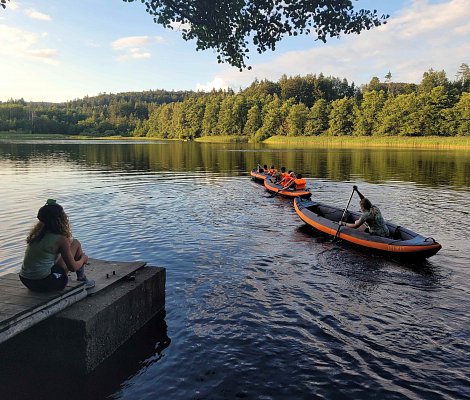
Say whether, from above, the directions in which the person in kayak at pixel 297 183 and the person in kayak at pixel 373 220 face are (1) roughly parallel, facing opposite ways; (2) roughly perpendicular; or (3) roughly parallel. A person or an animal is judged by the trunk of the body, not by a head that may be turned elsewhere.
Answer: roughly parallel

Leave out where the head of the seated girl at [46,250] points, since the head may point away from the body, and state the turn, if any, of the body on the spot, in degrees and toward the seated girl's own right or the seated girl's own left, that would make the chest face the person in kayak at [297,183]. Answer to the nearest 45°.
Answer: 0° — they already face them

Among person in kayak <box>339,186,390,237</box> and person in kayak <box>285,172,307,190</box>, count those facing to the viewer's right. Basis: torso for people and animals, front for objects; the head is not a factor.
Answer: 0

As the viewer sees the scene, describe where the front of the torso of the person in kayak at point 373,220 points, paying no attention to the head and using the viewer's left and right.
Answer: facing away from the viewer and to the left of the viewer

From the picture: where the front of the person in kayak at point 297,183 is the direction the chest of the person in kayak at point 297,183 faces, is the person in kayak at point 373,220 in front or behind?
behind

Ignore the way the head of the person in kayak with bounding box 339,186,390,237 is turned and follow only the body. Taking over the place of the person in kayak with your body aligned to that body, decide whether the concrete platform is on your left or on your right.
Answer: on your left

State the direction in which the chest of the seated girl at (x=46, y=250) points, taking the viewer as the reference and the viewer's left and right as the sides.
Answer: facing away from the viewer and to the right of the viewer

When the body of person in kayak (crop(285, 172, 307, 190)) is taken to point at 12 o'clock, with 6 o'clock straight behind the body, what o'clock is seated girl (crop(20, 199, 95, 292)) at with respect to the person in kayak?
The seated girl is roughly at 8 o'clock from the person in kayak.

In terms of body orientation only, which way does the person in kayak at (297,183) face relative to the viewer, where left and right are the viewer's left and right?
facing away from the viewer and to the left of the viewer
